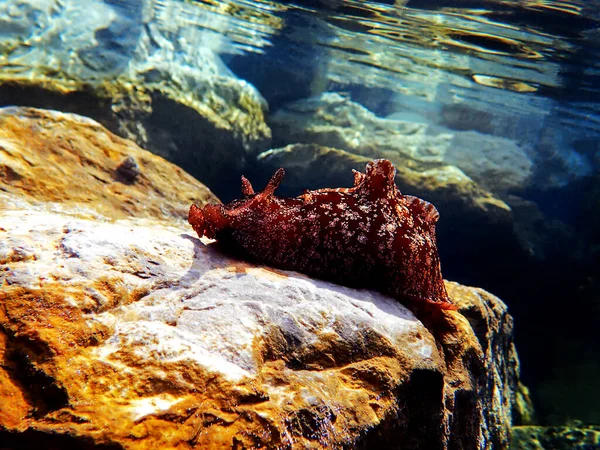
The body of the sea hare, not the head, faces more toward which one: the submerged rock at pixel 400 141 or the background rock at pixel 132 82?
the background rock

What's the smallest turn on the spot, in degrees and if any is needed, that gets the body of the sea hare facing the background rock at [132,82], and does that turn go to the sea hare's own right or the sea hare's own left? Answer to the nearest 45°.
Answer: approximately 45° to the sea hare's own right

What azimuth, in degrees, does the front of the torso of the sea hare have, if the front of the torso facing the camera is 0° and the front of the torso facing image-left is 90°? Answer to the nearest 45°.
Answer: approximately 90°

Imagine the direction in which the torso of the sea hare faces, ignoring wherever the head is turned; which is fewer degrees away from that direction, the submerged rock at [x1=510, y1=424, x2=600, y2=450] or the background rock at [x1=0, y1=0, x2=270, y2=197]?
the background rock

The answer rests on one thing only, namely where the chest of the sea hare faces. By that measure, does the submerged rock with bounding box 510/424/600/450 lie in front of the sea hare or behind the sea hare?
behind

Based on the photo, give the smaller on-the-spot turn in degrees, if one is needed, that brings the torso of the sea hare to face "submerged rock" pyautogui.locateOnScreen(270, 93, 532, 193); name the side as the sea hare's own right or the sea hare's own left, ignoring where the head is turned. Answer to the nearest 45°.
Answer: approximately 90° to the sea hare's own right
